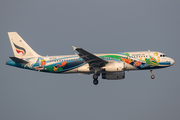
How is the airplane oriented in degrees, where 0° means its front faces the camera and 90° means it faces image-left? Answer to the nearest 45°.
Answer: approximately 270°
